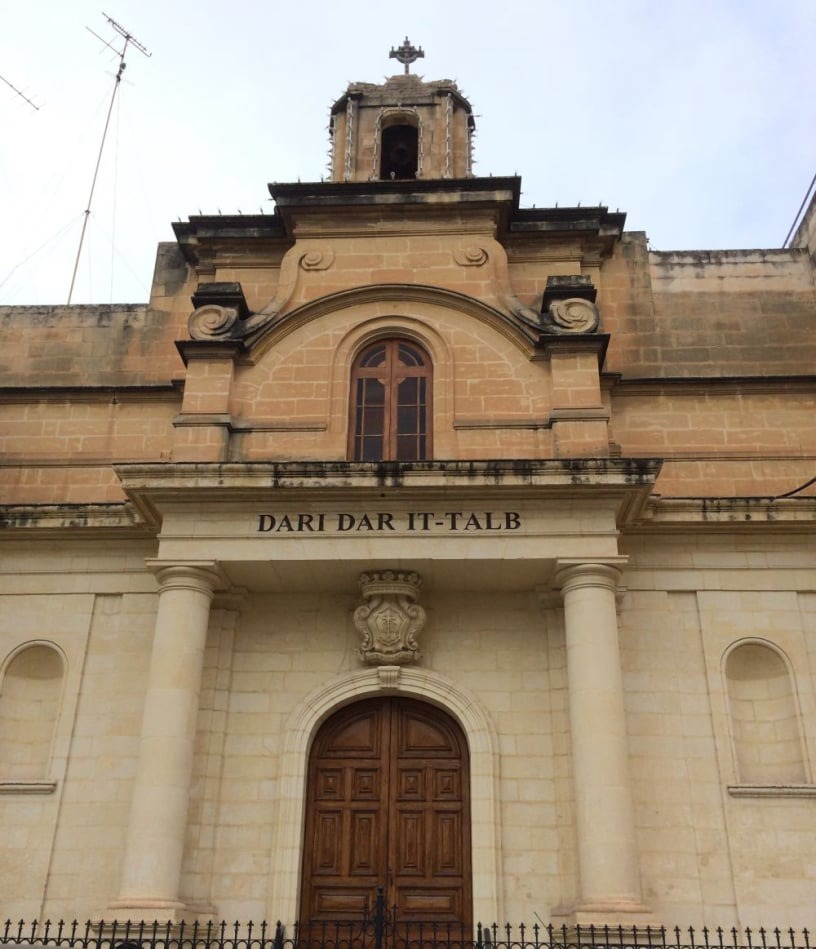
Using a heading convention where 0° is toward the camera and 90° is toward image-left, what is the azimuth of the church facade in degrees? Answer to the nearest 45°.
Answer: approximately 0°
